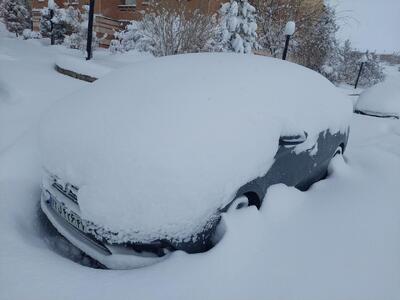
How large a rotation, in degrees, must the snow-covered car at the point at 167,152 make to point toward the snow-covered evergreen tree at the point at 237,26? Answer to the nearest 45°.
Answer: approximately 135° to its right

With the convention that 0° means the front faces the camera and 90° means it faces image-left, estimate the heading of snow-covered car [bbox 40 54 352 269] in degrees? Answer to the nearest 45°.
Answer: approximately 45°

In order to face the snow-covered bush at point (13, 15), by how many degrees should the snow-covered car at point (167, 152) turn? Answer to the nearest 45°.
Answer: approximately 90° to its right

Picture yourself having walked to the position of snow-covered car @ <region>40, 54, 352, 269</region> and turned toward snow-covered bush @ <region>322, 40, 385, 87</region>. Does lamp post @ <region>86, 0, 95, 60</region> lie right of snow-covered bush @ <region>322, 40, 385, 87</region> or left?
left

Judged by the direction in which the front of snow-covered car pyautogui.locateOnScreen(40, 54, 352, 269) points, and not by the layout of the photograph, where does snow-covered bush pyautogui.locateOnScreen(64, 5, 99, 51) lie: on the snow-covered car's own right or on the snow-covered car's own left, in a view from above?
on the snow-covered car's own right

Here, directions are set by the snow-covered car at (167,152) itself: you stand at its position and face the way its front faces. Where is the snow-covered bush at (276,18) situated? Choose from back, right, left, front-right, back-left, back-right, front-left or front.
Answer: back-right

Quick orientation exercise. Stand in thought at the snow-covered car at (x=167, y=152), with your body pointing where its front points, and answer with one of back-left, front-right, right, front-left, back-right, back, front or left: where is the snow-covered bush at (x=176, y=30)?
back-right
